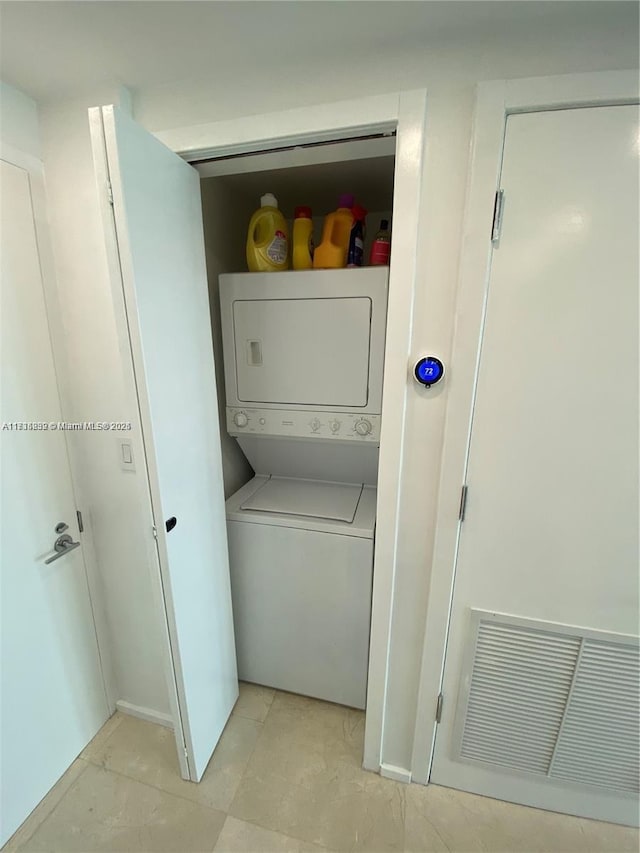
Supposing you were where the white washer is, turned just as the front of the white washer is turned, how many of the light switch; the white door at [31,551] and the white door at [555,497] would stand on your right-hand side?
2

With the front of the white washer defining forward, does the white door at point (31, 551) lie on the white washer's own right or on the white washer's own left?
on the white washer's own right

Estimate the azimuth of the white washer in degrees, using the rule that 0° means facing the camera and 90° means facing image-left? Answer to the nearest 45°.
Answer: approximately 0°

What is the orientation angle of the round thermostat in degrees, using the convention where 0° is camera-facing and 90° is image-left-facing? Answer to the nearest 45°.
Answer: approximately 0°

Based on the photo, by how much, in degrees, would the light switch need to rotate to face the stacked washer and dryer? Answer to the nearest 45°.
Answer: approximately 90° to its left

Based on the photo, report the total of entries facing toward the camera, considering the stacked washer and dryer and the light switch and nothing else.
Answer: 2
